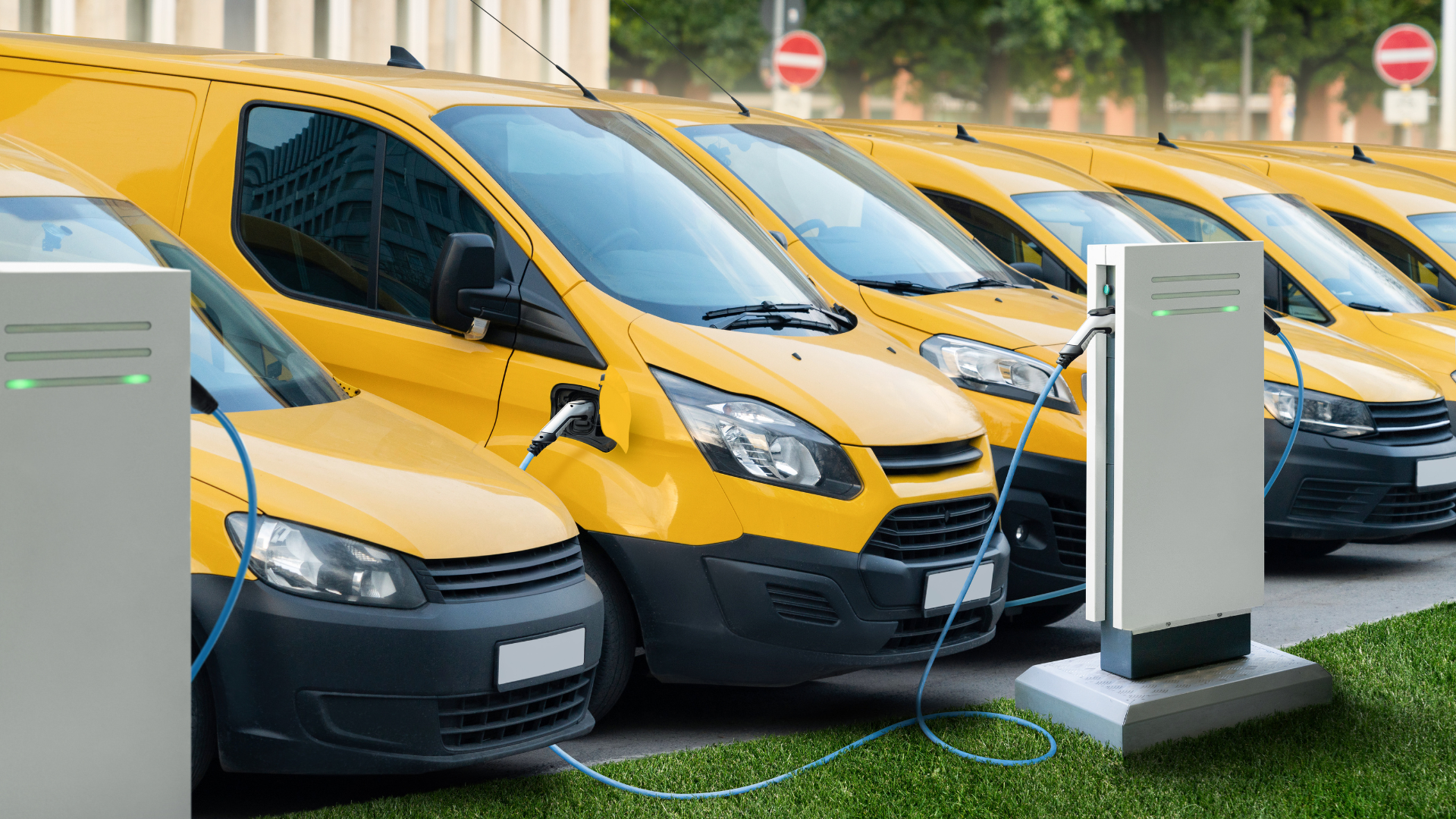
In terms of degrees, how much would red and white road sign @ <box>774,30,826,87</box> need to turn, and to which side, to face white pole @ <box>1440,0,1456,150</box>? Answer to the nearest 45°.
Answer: approximately 90° to its left

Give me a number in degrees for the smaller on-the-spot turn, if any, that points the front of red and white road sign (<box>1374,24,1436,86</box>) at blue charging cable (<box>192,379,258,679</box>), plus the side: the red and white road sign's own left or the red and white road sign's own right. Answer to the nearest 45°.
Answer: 0° — it already faces it

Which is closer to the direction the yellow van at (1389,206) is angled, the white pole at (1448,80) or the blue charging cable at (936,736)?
the blue charging cable

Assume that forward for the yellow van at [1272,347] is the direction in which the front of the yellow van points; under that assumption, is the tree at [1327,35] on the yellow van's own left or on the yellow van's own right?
on the yellow van's own left

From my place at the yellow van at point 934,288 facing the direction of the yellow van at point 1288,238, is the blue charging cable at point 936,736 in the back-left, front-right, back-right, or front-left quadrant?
back-right

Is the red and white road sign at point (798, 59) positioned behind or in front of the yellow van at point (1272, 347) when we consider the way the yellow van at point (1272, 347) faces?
behind

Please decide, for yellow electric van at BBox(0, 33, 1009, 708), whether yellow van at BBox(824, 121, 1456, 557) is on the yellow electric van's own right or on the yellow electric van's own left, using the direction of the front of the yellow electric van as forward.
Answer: on the yellow electric van's own left

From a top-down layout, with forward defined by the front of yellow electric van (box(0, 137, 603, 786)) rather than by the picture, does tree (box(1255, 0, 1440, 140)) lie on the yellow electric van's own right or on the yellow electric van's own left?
on the yellow electric van's own left

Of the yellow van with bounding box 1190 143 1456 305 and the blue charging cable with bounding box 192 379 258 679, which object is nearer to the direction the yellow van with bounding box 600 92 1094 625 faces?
the blue charging cable
